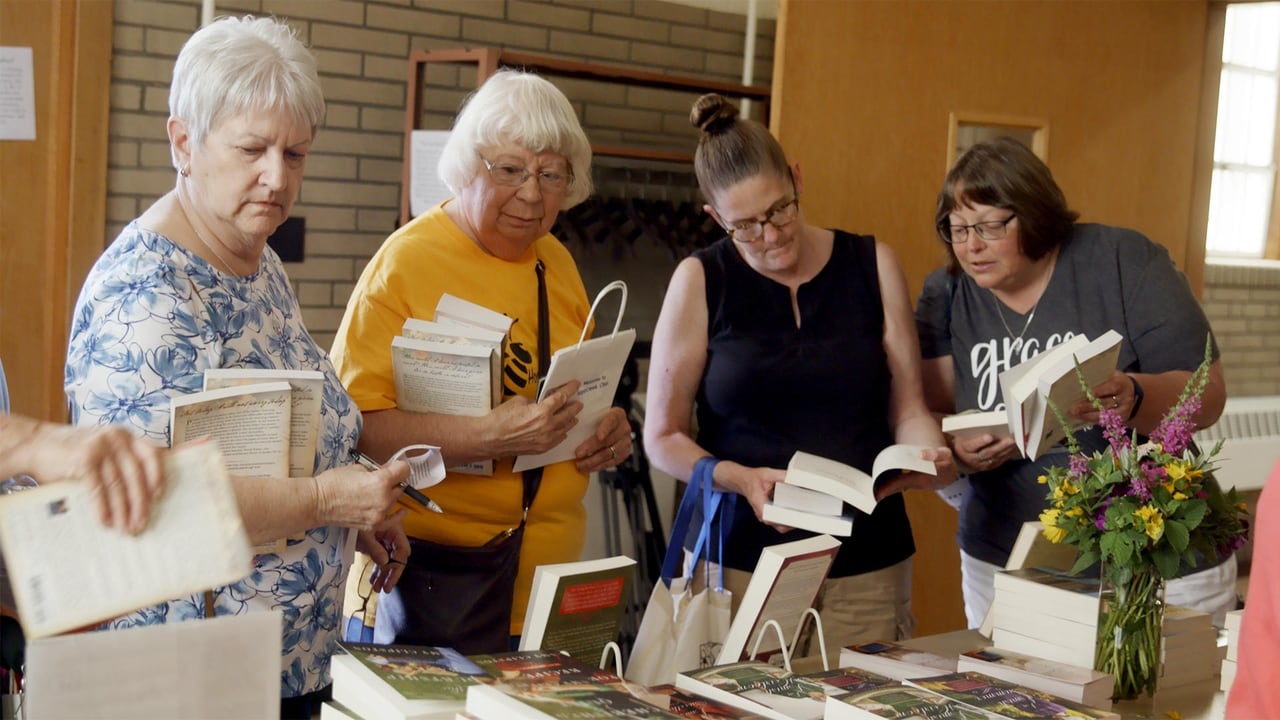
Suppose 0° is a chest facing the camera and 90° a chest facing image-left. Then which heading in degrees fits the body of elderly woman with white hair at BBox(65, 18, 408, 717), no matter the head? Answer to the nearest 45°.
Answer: approximately 315°

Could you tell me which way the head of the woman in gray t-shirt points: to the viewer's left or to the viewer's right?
to the viewer's left

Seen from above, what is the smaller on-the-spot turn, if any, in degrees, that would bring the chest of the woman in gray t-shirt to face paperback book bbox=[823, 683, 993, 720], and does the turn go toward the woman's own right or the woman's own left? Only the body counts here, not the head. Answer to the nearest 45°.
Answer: approximately 45° to the woman's own left

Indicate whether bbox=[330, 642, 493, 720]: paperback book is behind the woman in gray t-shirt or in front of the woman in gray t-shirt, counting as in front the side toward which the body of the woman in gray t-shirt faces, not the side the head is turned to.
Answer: in front

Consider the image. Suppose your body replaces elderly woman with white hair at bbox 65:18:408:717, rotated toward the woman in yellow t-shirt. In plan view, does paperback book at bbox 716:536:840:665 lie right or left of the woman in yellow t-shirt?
right

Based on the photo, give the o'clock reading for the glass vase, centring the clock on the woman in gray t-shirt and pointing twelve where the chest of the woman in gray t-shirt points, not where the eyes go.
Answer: The glass vase is roughly at 10 o'clock from the woman in gray t-shirt.

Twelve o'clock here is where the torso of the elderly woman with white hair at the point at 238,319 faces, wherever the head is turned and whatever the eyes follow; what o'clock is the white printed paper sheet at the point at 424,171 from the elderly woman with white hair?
The white printed paper sheet is roughly at 8 o'clock from the elderly woman with white hair.

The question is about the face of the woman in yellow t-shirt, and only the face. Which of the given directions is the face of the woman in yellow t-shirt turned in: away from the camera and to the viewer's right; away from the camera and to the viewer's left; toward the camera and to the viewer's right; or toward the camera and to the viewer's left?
toward the camera and to the viewer's right

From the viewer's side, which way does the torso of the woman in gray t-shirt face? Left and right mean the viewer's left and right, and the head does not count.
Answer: facing the viewer and to the left of the viewer
